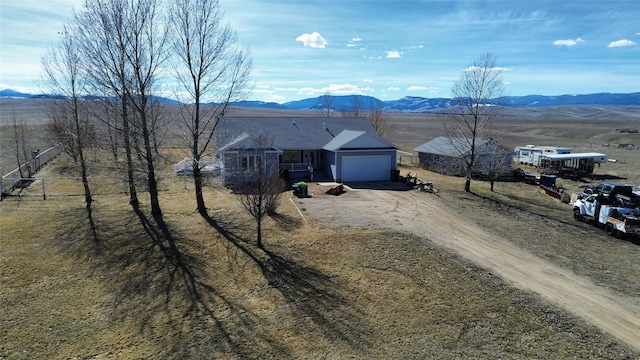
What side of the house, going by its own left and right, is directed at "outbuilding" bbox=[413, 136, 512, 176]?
left

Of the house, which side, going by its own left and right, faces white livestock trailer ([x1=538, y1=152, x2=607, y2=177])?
left

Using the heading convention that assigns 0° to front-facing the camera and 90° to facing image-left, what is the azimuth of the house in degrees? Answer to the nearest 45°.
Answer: approximately 0°

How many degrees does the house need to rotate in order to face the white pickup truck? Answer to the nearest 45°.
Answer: approximately 45° to its left

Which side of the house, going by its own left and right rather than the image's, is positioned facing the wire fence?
right

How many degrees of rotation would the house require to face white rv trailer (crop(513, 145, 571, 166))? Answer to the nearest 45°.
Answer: approximately 135° to its left

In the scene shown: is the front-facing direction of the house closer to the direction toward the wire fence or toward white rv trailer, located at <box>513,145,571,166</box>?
the wire fence
